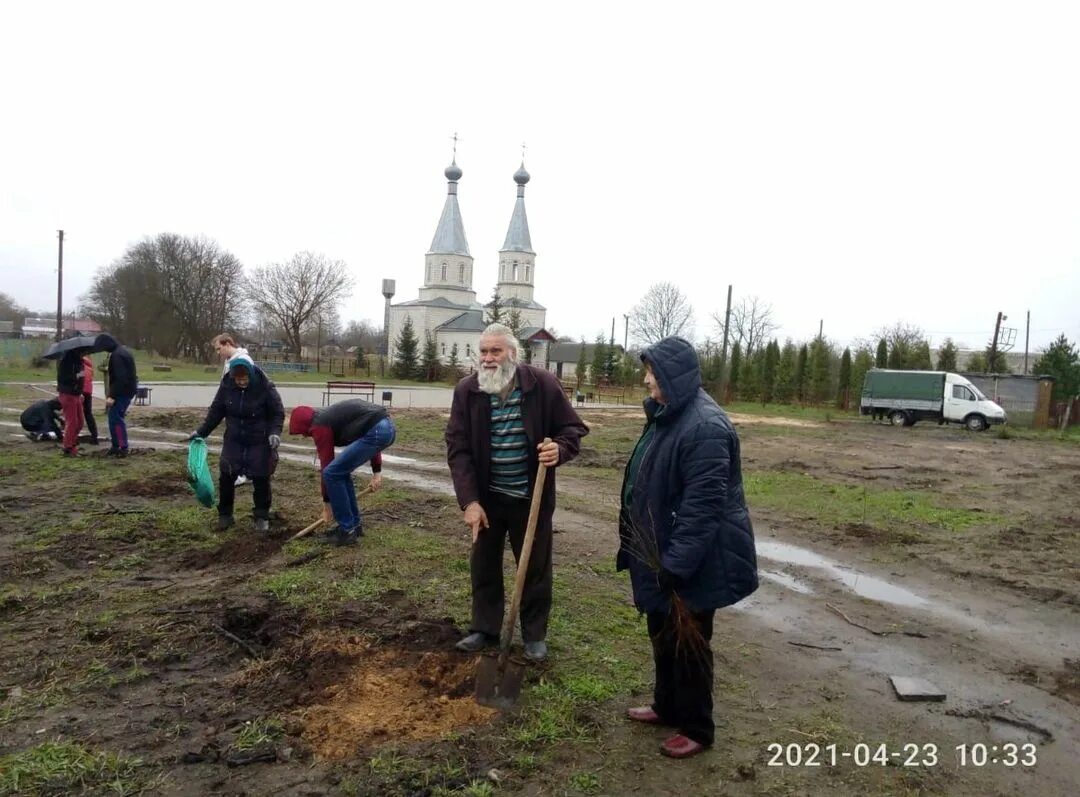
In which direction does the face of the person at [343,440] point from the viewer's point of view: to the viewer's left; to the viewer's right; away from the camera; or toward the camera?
to the viewer's left

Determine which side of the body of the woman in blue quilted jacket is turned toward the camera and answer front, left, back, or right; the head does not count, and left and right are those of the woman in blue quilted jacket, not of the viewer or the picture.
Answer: left

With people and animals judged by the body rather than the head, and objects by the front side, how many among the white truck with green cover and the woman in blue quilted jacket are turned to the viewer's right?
1

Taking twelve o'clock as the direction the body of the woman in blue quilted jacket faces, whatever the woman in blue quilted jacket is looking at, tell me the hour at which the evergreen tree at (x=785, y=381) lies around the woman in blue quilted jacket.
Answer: The evergreen tree is roughly at 3 o'clock from the woman in blue quilted jacket.

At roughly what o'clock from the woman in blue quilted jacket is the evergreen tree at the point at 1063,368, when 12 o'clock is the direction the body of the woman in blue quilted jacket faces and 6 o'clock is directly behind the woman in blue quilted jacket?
The evergreen tree is roughly at 4 o'clock from the woman in blue quilted jacket.

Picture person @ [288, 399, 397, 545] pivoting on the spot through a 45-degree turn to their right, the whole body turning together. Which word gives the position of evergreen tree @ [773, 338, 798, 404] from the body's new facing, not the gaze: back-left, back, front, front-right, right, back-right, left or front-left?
right

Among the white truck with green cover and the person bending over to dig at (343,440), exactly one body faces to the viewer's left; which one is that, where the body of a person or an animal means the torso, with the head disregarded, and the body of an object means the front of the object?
the person bending over to dig

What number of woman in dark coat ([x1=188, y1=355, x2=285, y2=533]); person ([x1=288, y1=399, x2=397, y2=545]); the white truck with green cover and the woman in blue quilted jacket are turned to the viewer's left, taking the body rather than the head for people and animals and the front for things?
2

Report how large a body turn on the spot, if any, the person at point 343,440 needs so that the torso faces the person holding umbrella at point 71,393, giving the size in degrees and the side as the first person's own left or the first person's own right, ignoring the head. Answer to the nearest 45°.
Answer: approximately 45° to the first person's own right

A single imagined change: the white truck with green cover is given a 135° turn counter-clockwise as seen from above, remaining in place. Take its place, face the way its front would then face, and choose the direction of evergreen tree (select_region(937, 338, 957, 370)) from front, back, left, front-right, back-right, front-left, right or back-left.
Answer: front-right

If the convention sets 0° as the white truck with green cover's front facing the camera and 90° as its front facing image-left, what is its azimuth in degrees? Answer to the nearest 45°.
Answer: approximately 270°

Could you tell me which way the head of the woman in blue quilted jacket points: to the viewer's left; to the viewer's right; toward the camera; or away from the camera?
to the viewer's left

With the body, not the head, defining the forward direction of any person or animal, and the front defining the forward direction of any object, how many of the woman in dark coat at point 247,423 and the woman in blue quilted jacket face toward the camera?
1

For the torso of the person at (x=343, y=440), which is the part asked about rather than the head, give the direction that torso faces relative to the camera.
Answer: to the viewer's left

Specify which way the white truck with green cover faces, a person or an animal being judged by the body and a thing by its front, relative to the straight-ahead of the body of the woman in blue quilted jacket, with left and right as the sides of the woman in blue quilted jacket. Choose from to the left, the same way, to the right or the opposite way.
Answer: the opposite way

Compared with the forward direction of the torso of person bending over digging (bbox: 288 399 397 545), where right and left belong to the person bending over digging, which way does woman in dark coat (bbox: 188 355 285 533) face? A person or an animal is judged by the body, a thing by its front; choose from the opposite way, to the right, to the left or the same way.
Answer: to the left
